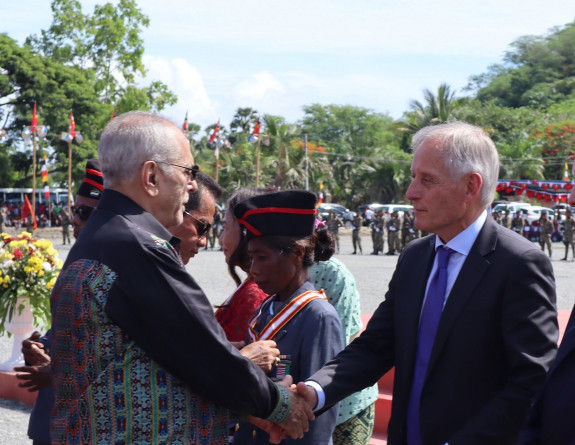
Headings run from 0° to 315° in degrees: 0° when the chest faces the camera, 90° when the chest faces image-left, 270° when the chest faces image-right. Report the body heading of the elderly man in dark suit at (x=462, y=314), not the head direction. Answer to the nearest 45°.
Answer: approximately 45°

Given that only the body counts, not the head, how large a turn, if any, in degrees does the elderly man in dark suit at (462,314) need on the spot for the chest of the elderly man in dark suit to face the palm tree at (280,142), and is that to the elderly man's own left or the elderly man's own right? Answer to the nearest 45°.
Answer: approximately 135° to the elderly man's own right

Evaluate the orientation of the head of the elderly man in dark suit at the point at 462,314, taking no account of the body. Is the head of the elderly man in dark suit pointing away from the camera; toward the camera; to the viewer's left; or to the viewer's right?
to the viewer's left

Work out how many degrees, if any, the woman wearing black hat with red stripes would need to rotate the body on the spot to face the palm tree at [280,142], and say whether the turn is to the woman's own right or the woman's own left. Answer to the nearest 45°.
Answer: approximately 135° to the woman's own right

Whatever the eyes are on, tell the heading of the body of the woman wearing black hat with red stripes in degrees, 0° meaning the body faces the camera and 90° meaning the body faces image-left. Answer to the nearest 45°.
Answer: approximately 45°

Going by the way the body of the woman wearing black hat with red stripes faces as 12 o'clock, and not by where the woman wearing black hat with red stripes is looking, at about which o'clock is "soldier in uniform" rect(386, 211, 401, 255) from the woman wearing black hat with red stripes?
The soldier in uniform is roughly at 5 o'clock from the woman wearing black hat with red stripes.
